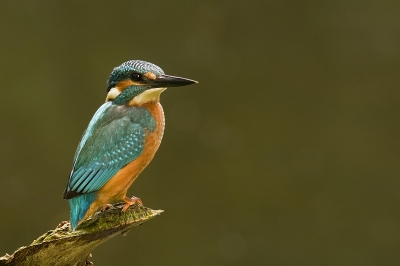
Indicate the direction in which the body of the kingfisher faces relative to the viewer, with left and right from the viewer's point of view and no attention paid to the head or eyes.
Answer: facing to the right of the viewer
